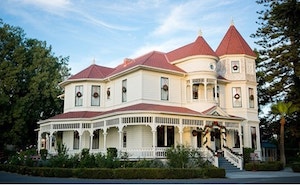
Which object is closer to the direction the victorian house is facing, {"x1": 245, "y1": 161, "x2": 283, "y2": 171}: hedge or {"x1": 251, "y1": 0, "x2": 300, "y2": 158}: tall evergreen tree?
the hedge

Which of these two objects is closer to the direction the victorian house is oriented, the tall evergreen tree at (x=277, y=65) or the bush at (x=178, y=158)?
the bush

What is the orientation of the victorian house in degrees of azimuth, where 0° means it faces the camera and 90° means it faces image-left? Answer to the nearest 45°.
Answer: approximately 315°

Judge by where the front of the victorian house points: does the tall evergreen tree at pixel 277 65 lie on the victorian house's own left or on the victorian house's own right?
on the victorian house's own left

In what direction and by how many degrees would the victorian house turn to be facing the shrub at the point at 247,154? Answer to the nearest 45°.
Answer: approximately 45° to its left

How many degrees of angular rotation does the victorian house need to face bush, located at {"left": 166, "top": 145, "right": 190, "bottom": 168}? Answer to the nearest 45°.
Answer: approximately 45° to its right
